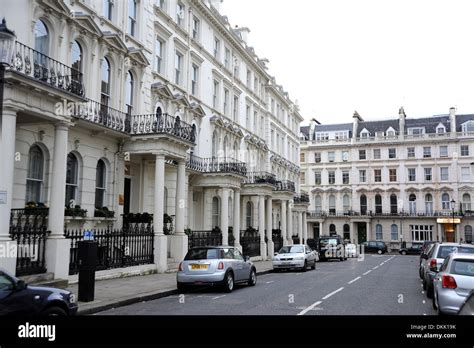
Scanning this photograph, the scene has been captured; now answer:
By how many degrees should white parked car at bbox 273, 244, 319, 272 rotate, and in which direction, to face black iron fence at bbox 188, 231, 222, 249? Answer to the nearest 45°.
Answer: approximately 45° to its right

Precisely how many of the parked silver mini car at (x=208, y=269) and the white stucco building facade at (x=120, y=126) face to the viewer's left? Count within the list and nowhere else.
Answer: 0

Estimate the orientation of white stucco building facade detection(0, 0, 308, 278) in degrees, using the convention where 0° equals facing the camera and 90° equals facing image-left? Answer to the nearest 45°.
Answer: approximately 315°

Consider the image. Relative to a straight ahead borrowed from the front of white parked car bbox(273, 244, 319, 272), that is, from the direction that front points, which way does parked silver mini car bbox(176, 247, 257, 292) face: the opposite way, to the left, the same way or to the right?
the opposite way

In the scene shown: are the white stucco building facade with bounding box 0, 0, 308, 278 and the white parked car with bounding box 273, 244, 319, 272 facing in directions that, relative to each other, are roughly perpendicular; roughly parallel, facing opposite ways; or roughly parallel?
roughly perpendicular

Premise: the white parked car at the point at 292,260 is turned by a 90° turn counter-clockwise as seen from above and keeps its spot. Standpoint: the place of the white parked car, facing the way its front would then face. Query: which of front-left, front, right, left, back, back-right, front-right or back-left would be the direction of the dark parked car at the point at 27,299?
front-right

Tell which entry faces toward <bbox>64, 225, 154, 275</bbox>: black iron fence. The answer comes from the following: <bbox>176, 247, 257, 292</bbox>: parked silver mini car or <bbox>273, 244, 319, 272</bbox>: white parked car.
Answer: the white parked car

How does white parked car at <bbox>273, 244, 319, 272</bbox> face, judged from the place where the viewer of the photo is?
facing the viewer and to the left of the viewer

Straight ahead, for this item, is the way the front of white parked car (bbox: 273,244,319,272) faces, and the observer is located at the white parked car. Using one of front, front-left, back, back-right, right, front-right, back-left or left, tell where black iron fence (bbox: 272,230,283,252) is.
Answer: back-right

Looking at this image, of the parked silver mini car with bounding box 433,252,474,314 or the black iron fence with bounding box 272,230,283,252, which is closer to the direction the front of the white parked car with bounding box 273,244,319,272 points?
the parked silver mini car

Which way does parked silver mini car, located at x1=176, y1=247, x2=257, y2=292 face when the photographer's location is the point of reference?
facing away from the viewer and to the right of the viewer

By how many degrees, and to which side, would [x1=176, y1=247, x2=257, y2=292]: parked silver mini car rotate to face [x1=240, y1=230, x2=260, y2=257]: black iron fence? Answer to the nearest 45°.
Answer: approximately 45° to its left

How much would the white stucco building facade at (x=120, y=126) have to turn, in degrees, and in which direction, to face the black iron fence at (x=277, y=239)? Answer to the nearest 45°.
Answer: approximately 90° to its left

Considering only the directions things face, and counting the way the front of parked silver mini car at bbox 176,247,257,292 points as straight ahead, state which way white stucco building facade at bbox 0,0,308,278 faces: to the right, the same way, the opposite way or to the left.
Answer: to the right

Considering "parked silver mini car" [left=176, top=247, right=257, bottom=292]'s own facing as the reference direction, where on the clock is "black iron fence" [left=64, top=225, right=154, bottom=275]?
The black iron fence is roughly at 9 o'clock from the parked silver mini car.

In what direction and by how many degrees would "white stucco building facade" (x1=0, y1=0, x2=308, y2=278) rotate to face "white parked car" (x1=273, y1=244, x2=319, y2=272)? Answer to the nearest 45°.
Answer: approximately 90° to its left

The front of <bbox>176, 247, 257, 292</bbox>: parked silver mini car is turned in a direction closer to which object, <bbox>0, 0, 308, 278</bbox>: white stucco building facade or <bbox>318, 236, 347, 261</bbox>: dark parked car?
the dark parked car

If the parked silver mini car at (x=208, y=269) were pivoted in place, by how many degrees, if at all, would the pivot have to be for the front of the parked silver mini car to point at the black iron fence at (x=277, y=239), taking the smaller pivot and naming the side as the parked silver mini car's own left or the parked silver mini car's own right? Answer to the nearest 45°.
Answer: approximately 45° to the parked silver mini car's own left
